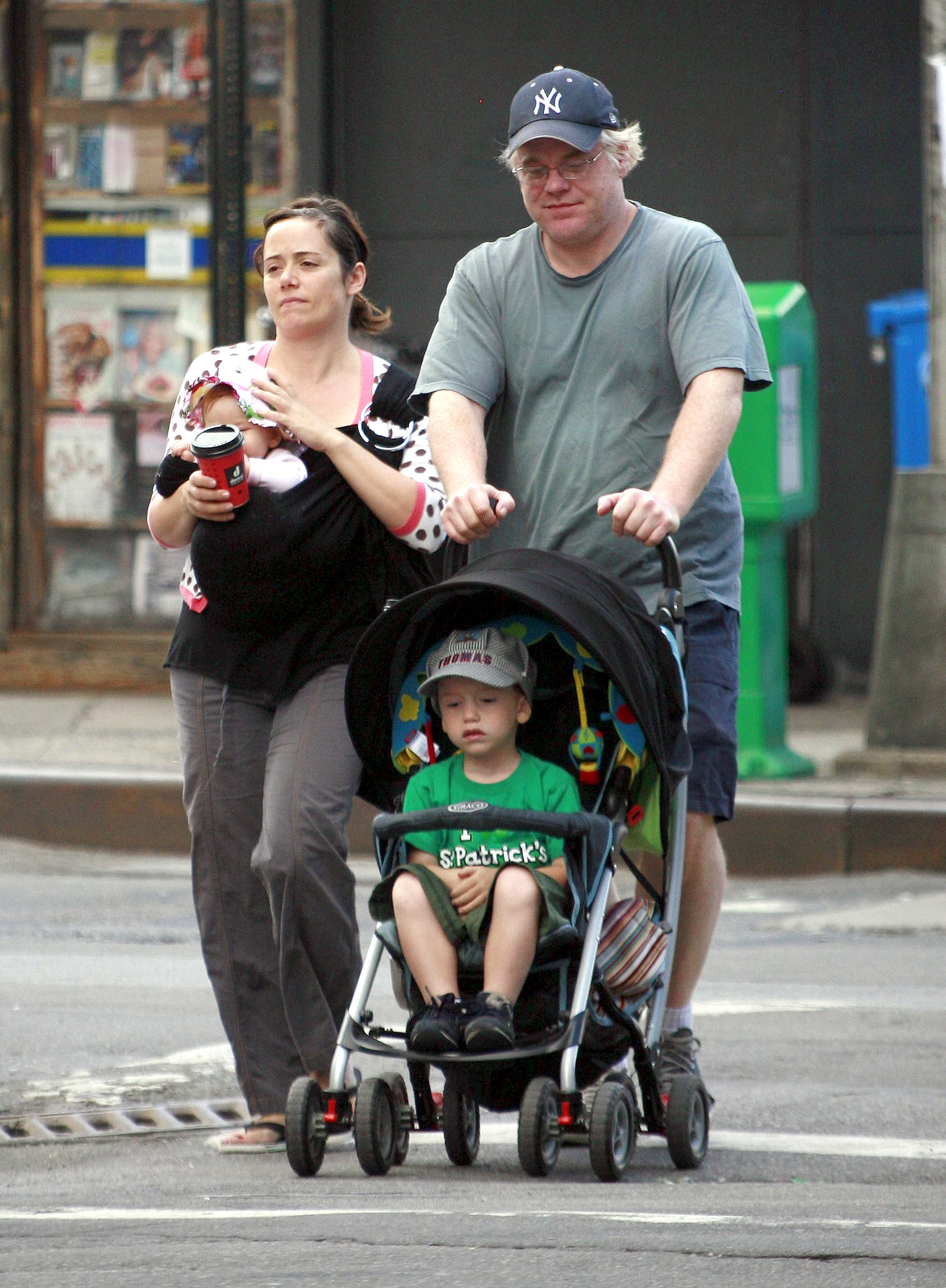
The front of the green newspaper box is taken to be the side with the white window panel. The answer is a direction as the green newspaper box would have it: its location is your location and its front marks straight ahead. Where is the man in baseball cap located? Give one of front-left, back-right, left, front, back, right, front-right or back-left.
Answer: front-right

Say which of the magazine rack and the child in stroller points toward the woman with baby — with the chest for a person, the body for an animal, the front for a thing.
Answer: the magazine rack

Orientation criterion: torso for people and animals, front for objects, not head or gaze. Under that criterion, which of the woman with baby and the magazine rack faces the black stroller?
the magazine rack

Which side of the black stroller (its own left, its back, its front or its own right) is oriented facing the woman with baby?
right

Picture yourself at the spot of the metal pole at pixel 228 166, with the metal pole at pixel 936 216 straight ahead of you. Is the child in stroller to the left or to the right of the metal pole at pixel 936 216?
right

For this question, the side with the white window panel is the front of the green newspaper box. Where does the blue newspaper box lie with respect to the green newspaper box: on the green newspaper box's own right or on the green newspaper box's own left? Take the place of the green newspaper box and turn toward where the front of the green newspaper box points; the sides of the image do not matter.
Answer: on the green newspaper box's own left

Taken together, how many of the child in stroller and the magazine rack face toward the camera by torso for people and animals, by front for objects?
2

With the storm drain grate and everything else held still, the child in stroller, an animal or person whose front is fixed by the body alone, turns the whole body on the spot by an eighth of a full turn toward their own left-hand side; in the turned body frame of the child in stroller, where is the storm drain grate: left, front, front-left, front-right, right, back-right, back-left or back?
back

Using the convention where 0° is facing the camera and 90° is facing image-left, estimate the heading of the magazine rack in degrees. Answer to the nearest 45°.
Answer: approximately 0°

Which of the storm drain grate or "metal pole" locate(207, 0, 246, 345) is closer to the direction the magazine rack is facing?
the storm drain grate

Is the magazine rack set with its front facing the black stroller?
yes

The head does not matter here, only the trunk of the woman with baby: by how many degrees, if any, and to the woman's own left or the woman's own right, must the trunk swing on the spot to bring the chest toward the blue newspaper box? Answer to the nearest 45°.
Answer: approximately 180°
